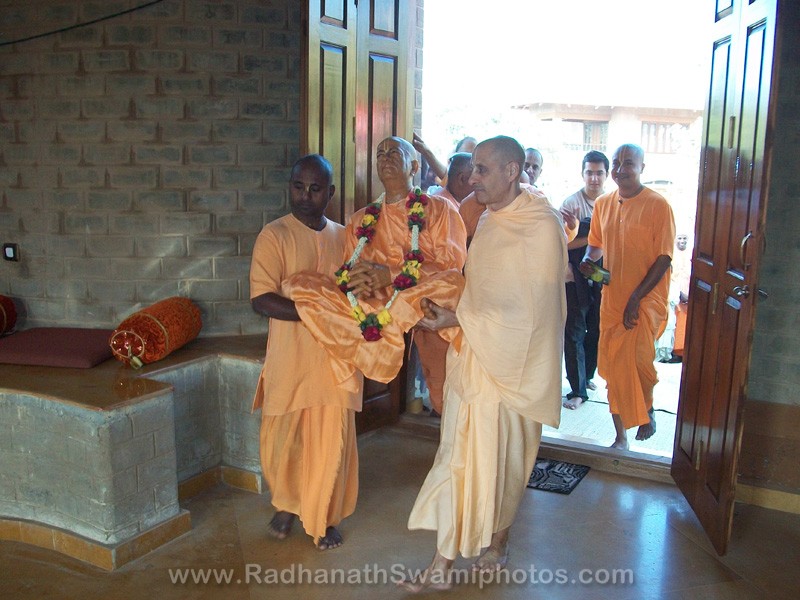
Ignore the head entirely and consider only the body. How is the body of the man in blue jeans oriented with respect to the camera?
toward the camera

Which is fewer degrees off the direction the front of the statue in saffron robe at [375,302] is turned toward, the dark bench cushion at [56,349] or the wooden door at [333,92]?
the dark bench cushion

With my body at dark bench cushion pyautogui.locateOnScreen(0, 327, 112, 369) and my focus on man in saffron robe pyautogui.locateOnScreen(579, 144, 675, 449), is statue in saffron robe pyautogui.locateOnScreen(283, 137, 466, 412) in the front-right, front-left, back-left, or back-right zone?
front-right

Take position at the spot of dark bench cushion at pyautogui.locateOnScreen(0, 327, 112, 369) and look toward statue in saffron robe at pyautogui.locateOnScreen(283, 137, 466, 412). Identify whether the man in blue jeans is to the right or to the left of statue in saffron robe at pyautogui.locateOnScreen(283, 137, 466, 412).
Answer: left

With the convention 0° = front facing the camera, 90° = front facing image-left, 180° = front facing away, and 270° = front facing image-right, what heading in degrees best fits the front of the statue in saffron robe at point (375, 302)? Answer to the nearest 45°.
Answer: approximately 45°

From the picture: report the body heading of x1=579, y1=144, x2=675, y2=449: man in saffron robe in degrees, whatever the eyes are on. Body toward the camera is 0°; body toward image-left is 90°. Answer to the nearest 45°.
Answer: approximately 45°

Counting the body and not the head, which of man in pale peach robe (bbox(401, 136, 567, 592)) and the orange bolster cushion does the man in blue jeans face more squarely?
the man in pale peach robe

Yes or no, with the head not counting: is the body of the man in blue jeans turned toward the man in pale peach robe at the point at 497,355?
yes

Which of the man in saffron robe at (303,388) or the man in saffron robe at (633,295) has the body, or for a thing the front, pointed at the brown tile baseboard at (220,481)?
the man in saffron robe at (633,295)

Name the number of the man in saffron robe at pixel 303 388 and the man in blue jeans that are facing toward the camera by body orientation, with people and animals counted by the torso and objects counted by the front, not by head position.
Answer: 2

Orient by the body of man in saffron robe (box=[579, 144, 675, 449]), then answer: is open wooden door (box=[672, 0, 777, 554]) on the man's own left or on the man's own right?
on the man's own left

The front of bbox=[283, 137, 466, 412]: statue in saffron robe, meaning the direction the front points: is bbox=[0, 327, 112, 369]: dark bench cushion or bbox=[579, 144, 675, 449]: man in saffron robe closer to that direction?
the dark bench cushion

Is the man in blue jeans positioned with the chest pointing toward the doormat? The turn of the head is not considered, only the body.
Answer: yes

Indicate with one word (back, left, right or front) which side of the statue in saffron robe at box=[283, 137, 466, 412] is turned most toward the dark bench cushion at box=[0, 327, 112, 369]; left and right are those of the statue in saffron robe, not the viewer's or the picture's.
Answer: right

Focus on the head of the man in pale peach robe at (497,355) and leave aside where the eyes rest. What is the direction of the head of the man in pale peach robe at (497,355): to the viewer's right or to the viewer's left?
to the viewer's left
